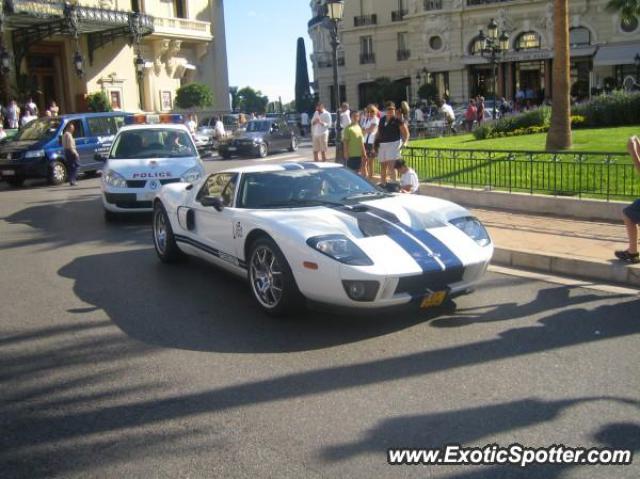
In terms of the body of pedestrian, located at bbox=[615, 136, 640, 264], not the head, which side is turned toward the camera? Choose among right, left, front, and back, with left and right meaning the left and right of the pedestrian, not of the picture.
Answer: left

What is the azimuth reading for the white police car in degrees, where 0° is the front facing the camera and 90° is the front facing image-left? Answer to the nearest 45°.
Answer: approximately 0°

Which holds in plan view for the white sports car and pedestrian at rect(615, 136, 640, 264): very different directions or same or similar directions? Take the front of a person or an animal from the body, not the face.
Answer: very different directions

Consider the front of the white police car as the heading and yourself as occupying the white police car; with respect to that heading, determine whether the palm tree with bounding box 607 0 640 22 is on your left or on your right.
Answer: on your left

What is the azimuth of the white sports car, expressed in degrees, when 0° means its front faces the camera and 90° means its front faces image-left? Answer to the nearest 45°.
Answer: approximately 315°

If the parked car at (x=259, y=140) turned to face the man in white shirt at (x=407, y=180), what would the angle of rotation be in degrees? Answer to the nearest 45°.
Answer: approximately 45° to its left

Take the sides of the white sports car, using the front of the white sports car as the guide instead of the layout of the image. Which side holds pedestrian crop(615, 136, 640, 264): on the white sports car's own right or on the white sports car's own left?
on the white sports car's own left

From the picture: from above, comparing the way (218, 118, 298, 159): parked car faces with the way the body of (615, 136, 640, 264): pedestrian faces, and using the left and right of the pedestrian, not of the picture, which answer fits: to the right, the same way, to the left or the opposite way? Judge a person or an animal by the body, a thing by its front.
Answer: to the left

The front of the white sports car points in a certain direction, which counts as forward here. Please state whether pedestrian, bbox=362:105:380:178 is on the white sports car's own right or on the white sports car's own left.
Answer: on the white sports car's own left

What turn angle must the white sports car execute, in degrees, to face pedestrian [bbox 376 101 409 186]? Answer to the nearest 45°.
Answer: approximately 135° to its left
